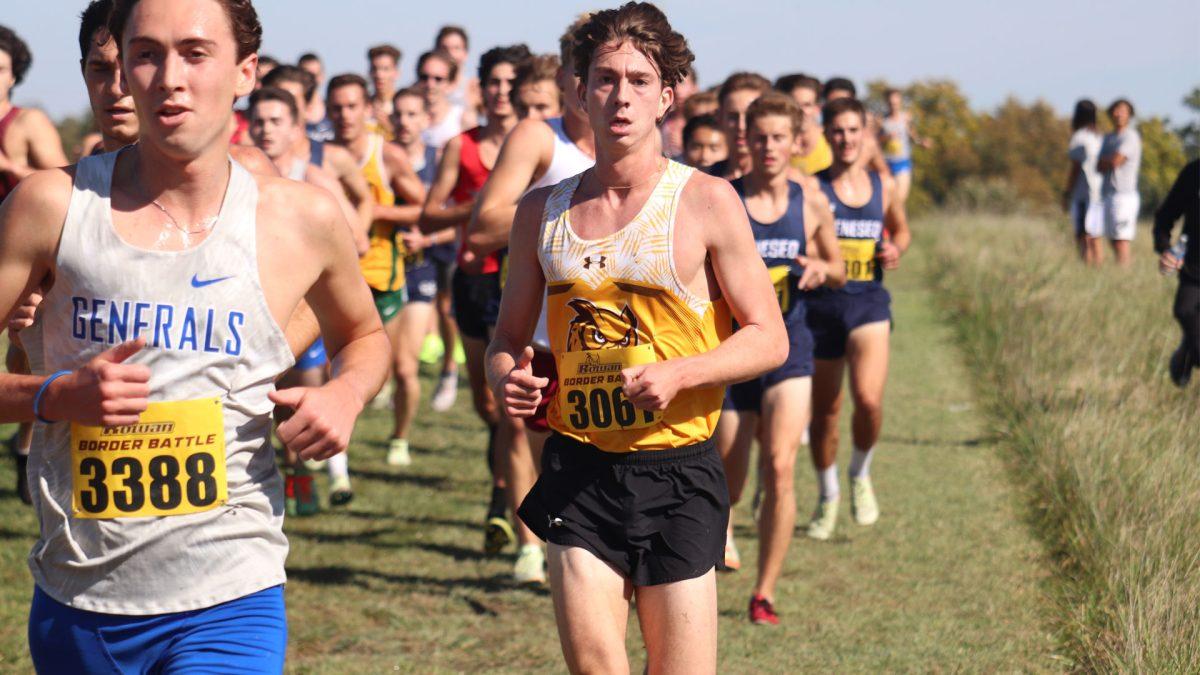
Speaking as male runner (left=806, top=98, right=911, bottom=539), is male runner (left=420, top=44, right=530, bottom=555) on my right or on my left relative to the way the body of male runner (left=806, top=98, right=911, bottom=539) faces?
on my right

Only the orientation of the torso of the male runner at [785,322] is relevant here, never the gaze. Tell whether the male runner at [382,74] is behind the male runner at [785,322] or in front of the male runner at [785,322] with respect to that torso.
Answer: behind

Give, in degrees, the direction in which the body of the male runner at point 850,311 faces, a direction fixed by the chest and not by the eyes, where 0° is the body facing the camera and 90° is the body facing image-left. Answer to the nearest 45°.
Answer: approximately 0°

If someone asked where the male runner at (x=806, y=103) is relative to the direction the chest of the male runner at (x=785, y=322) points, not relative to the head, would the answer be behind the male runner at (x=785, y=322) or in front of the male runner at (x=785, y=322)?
behind

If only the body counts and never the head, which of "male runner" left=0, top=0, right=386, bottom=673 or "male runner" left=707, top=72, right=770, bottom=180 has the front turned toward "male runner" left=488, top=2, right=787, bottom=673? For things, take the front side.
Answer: "male runner" left=707, top=72, right=770, bottom=180

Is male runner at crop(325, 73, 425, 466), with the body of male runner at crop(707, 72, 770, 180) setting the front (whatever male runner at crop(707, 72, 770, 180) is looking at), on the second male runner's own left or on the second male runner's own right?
on the second male runner's own right

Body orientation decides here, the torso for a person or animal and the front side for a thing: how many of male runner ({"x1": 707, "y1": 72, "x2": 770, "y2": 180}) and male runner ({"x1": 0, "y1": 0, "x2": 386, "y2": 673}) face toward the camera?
2

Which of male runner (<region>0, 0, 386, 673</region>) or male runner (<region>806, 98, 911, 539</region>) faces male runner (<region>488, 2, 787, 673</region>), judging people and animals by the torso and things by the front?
male runner (<region>806, 98, 911, 539</region>)
